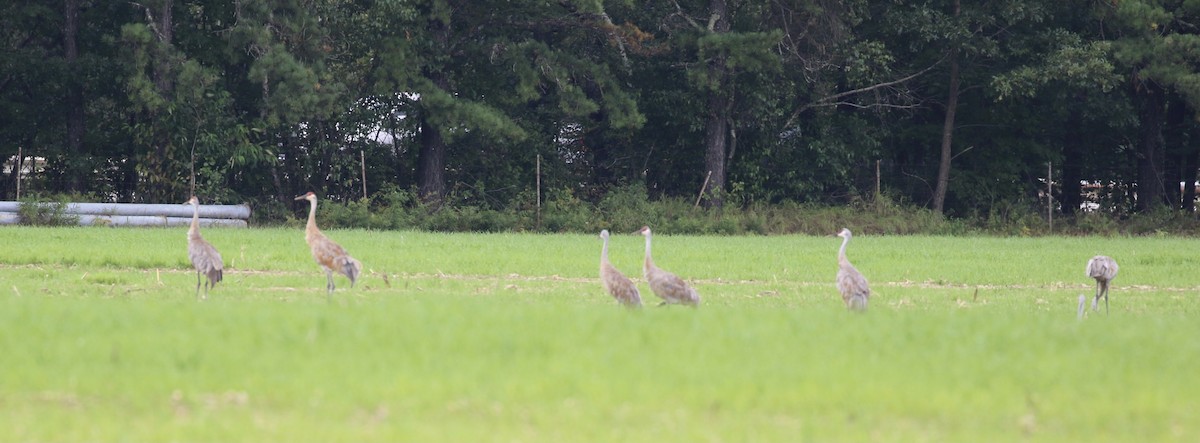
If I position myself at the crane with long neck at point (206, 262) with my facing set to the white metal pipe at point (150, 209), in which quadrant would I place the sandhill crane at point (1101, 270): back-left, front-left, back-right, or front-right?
back-right

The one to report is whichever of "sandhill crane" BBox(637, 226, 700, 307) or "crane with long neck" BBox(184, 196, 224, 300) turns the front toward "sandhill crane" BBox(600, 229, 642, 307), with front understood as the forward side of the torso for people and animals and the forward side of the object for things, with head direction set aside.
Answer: "sandhill crane" BBox(637, 226, 700, 307)

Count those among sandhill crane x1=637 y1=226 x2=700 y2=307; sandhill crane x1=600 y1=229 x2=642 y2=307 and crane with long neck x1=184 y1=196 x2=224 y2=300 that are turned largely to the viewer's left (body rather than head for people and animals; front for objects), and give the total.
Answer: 3

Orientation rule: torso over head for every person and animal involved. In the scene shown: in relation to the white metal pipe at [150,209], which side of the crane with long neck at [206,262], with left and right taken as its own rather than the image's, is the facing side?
right

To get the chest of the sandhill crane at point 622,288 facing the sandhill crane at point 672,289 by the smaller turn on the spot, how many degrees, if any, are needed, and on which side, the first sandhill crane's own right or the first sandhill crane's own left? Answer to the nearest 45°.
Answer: approximately 180°

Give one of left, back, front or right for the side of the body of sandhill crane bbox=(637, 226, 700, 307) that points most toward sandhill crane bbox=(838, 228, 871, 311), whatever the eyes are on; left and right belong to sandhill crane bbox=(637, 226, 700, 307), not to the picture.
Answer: back

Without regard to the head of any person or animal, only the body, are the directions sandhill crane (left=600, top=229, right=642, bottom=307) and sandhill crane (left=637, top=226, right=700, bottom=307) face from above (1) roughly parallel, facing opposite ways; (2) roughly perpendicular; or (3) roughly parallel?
roughly parallel

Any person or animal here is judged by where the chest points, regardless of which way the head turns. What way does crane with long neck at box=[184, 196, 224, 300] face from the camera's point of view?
to the viewer's left

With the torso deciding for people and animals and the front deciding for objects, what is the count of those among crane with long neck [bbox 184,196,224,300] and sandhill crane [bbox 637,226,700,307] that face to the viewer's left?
2

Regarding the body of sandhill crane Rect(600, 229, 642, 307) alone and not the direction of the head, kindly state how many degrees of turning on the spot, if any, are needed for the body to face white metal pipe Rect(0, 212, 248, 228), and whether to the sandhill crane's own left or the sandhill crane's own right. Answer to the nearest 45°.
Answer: approximately 45° to the sandhill crane's own right

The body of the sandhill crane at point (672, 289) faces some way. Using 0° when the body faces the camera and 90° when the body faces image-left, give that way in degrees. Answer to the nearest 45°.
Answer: approximately 90°

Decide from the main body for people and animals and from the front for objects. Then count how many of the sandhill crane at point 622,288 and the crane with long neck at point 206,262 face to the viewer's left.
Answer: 2

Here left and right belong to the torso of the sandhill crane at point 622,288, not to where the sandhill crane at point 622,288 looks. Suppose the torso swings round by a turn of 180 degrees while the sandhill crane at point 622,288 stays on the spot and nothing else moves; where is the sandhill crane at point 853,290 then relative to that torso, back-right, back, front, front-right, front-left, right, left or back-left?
front

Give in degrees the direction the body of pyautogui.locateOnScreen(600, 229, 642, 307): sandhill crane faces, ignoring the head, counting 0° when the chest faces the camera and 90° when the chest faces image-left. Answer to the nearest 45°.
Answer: approximately 90°

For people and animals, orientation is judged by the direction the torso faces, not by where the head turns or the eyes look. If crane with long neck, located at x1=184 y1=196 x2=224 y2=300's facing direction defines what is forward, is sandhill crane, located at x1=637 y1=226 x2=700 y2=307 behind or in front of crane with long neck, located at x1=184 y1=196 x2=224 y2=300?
behind

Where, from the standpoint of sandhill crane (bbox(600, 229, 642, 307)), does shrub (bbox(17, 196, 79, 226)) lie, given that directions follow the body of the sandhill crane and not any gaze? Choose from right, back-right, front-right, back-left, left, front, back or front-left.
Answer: front-right
